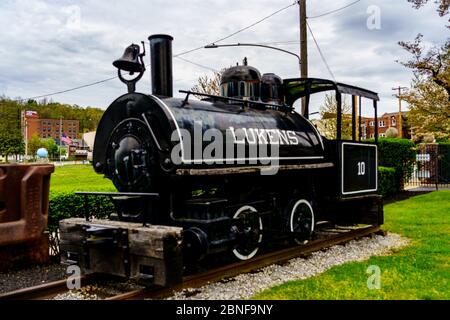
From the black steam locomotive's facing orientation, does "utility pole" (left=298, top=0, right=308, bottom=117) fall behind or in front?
behind

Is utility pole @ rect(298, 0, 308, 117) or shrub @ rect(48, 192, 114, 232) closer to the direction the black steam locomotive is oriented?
the shrub

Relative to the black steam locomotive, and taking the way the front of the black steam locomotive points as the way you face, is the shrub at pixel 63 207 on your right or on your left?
on your right

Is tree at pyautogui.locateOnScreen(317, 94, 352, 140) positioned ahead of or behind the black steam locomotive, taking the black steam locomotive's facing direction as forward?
behind

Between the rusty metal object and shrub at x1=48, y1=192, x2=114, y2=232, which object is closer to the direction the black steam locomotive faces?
the rusty metal object

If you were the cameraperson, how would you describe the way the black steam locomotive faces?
facing the viewer and to the left of the viewer

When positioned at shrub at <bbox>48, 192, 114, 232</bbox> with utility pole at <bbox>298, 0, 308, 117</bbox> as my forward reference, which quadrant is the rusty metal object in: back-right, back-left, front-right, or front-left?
back-right

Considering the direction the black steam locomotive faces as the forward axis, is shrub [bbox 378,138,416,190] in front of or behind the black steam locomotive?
behind

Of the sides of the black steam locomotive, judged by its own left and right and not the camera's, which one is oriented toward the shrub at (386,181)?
back

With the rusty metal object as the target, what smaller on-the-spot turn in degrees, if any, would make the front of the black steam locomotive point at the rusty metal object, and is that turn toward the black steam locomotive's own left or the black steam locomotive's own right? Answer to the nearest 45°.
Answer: approximately 45° to the black steam locomotive's own right

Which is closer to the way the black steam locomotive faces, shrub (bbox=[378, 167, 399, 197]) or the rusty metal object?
the rusty metal object
